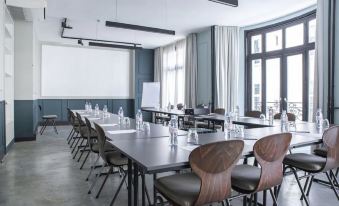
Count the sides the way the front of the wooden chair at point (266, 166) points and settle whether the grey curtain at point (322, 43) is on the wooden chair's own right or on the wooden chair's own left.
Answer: on the wooden chair's own right

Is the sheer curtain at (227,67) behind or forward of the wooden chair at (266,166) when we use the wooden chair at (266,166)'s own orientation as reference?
forward

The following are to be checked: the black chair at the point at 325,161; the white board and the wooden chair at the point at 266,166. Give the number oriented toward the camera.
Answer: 1

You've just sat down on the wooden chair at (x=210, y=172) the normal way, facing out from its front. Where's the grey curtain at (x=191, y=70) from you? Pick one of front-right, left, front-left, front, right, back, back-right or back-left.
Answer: front-right

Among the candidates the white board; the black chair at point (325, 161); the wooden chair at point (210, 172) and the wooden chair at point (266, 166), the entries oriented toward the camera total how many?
1

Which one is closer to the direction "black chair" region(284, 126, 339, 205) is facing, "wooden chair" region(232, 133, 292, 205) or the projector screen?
the projector screen

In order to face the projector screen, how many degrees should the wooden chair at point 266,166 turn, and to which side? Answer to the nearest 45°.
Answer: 0° — it already faces it

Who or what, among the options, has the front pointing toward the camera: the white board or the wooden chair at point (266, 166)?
the white board

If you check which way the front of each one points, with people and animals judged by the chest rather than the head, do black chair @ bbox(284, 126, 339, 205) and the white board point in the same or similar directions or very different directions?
very different directions

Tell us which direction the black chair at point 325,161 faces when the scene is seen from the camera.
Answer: facing away from the viewer and to the left of the viewer

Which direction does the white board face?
toward the camera

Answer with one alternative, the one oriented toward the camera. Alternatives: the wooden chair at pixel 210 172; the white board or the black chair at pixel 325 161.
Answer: the white board

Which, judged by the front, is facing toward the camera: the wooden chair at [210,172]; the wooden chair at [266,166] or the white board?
the white board

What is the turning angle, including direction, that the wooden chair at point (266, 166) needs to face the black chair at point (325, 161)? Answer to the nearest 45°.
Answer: approximately 90° to its right

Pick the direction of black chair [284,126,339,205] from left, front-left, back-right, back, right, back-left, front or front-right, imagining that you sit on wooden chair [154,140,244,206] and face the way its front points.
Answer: right

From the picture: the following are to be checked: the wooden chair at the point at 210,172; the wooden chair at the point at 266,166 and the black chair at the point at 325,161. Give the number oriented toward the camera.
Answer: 0

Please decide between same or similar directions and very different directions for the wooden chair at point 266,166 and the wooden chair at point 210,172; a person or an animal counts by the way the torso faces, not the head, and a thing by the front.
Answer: same or similar directions

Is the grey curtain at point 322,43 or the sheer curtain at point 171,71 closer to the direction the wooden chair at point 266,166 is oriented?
the sheer curtain

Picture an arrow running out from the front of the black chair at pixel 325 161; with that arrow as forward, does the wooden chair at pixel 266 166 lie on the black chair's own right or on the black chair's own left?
on the black chair's own left
